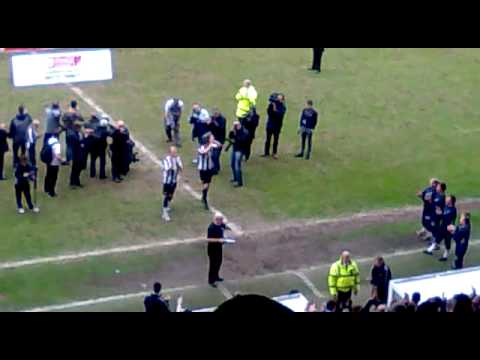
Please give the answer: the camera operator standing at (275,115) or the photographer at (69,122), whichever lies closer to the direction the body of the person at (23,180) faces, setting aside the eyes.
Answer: the camera operator standing

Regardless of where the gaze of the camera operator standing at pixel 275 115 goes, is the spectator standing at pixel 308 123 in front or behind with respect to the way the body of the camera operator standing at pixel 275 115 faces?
behind

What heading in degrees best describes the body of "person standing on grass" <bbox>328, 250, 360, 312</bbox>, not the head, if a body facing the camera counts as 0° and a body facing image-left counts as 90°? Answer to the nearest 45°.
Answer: approximately 0°

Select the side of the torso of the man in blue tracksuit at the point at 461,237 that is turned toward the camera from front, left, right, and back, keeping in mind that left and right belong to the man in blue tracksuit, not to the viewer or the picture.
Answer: left

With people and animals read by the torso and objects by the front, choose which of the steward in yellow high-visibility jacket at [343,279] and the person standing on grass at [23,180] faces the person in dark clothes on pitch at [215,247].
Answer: the person standing on grass at [23,180]

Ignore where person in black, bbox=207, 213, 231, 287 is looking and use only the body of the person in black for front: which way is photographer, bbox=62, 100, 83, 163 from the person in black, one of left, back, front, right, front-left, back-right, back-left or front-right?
back

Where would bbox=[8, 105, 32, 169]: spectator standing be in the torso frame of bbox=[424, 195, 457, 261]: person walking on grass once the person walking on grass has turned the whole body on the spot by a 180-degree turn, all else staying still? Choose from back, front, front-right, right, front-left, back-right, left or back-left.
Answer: back

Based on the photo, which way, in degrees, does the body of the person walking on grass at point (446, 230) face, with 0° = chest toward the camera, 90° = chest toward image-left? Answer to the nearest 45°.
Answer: approximately 90°

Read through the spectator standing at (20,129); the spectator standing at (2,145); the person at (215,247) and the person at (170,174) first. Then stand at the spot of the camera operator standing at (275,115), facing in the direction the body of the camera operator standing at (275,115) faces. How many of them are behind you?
0

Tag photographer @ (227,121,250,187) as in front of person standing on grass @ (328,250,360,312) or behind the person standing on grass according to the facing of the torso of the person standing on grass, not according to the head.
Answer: behind

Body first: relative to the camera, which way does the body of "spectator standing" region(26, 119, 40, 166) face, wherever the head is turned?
to the viewer's right

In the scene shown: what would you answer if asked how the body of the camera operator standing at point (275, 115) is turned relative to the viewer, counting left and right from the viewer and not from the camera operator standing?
facing the viewer and to the left of the viewer

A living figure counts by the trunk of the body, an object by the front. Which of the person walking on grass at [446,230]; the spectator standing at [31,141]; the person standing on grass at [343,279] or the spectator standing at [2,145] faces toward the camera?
the person standing on grass at [343,279]

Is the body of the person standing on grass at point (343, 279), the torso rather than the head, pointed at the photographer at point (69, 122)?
no

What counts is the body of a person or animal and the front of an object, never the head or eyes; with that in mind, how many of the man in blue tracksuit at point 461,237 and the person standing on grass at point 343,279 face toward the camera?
1
